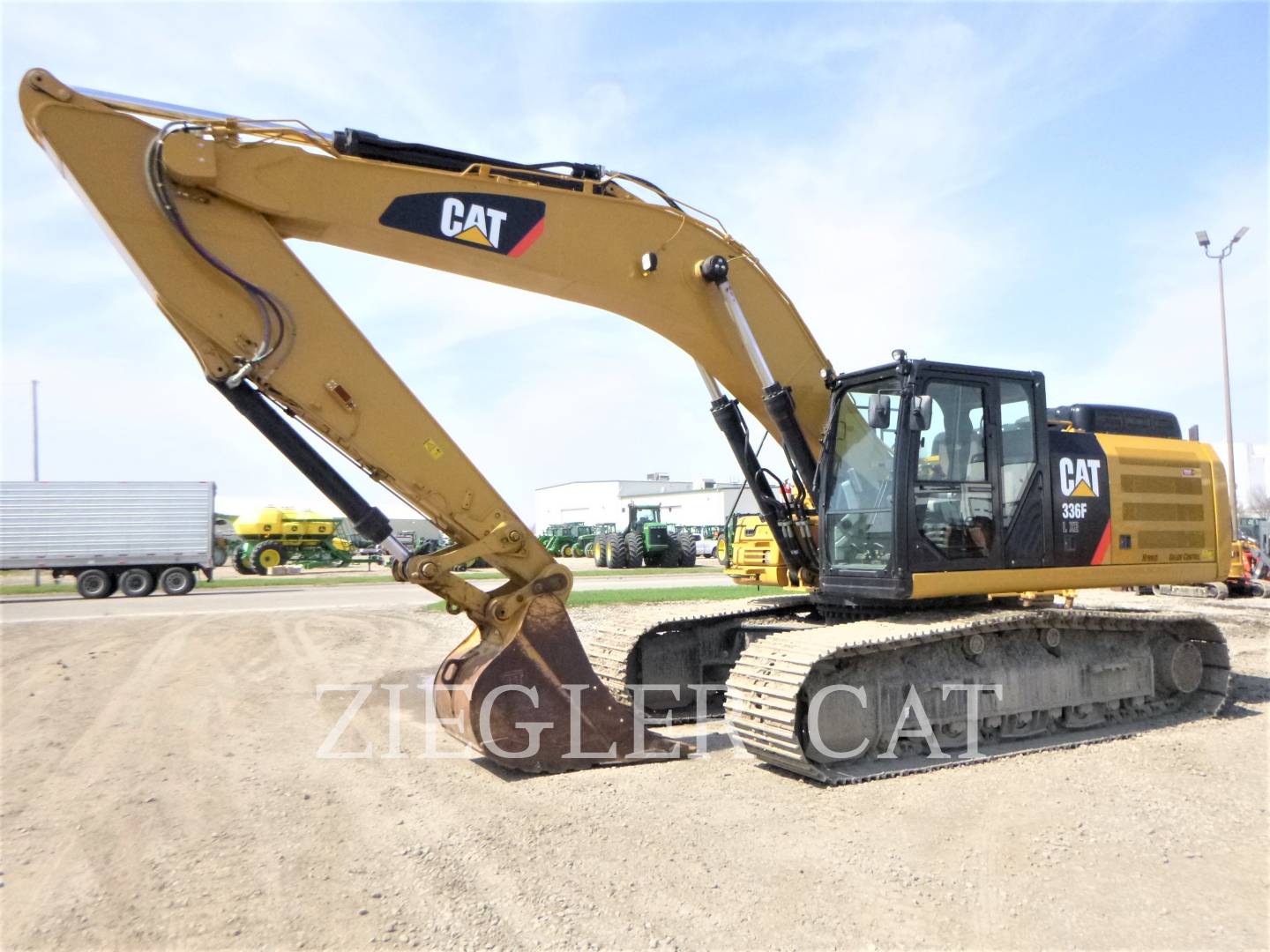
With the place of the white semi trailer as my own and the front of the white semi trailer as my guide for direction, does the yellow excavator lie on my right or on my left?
on my left

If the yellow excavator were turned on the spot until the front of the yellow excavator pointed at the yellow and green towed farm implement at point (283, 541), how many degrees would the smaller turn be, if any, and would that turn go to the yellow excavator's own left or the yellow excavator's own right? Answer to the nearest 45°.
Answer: approximately 90° to the yellow excavator's own right

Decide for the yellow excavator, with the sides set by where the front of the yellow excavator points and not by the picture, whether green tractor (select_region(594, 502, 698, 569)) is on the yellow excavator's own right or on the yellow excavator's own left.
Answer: on the yellow excavator's own right

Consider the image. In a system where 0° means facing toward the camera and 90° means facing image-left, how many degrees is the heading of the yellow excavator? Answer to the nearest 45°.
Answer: approximately 45°

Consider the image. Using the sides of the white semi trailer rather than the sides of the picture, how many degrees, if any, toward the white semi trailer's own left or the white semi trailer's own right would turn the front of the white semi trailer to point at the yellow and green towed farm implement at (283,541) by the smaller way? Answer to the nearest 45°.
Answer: approximately 135° to the white semi trailer's own right

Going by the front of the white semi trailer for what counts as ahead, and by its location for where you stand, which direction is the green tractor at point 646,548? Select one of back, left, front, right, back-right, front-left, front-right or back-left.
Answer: back

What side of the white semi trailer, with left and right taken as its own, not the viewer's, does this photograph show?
left

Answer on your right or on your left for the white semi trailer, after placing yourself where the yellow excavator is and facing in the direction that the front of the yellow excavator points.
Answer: on your right

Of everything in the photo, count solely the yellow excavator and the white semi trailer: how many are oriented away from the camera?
0
